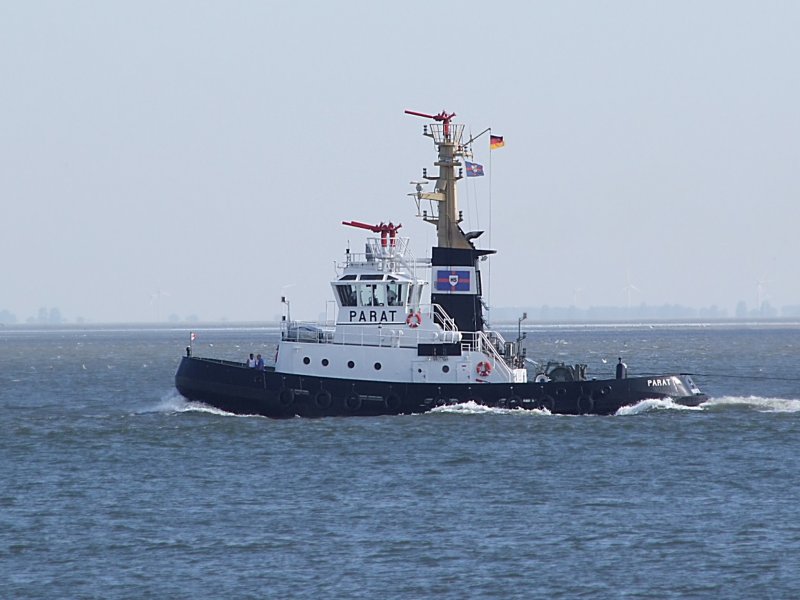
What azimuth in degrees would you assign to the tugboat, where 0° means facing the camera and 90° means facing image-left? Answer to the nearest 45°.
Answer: approximately 90°
